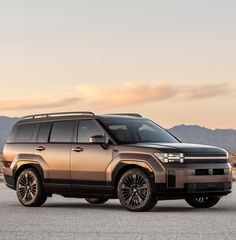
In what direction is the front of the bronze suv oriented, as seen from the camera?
facing the viewer and to the right of the viewer
